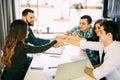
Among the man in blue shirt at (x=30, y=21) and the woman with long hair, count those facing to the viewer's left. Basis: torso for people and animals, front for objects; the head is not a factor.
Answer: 0

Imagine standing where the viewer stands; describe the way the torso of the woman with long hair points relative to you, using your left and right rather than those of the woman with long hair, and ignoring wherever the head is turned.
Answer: facing away from the viewer and to the right of the viewer

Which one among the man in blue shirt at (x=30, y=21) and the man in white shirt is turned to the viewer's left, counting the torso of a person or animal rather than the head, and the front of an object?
the man in white shirt

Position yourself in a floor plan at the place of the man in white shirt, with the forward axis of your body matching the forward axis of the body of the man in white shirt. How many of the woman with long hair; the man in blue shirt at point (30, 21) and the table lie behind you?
0

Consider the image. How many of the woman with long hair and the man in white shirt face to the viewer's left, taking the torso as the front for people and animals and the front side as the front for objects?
1

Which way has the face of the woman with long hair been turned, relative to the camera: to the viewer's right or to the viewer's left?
to the viewer's right

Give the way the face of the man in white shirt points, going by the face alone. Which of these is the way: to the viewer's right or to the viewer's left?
to the viewer's left

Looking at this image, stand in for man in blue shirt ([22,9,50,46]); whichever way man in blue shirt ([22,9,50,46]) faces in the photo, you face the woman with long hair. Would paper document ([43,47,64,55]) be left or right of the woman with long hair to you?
left

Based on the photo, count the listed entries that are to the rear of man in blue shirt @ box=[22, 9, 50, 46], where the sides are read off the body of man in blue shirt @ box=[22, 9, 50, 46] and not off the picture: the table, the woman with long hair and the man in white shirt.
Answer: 0

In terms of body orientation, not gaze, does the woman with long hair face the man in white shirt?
no

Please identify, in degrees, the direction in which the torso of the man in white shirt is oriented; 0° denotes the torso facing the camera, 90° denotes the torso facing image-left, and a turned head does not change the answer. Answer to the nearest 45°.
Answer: approximately 90°

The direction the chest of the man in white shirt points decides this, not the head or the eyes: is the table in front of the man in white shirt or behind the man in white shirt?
in front

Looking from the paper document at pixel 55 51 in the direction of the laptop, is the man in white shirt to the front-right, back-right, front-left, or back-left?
front-left

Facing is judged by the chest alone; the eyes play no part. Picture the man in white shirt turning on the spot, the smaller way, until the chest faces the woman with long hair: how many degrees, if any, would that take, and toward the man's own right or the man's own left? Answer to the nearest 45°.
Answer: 0° — they already face them
